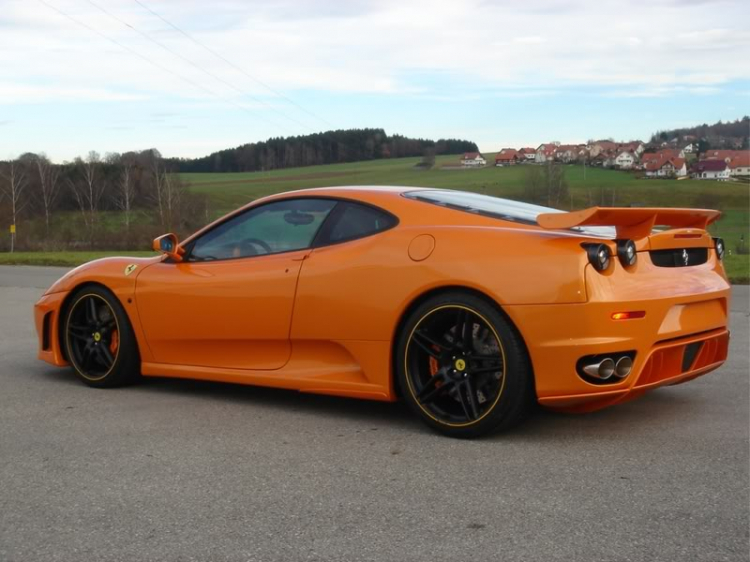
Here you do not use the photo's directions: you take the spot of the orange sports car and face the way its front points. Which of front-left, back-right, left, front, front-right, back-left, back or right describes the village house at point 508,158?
front-right

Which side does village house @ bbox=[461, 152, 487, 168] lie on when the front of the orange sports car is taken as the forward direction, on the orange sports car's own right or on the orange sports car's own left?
on the orange sports car's own right

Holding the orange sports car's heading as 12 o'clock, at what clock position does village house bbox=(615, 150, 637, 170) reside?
The village house is roughly at 2 o'clock from the orange sports car.

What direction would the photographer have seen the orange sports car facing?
facing away from the viewer and to the left of the viewer

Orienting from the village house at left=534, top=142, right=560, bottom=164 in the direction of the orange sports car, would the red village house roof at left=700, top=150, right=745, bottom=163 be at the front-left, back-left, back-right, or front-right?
back-left

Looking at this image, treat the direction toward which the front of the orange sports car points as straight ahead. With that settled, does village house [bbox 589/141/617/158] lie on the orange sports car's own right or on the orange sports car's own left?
on the orange sports car's own right

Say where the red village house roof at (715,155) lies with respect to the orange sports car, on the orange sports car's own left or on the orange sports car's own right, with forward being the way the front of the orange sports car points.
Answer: on the orange sports car's own right

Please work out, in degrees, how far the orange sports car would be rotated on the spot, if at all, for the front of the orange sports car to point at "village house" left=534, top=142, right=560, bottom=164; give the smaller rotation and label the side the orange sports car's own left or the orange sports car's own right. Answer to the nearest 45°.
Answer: approximately 45° to the orange sports car's own right

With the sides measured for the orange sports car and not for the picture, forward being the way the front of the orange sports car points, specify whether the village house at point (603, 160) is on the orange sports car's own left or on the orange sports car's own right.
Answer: on the orange sports car's own right
